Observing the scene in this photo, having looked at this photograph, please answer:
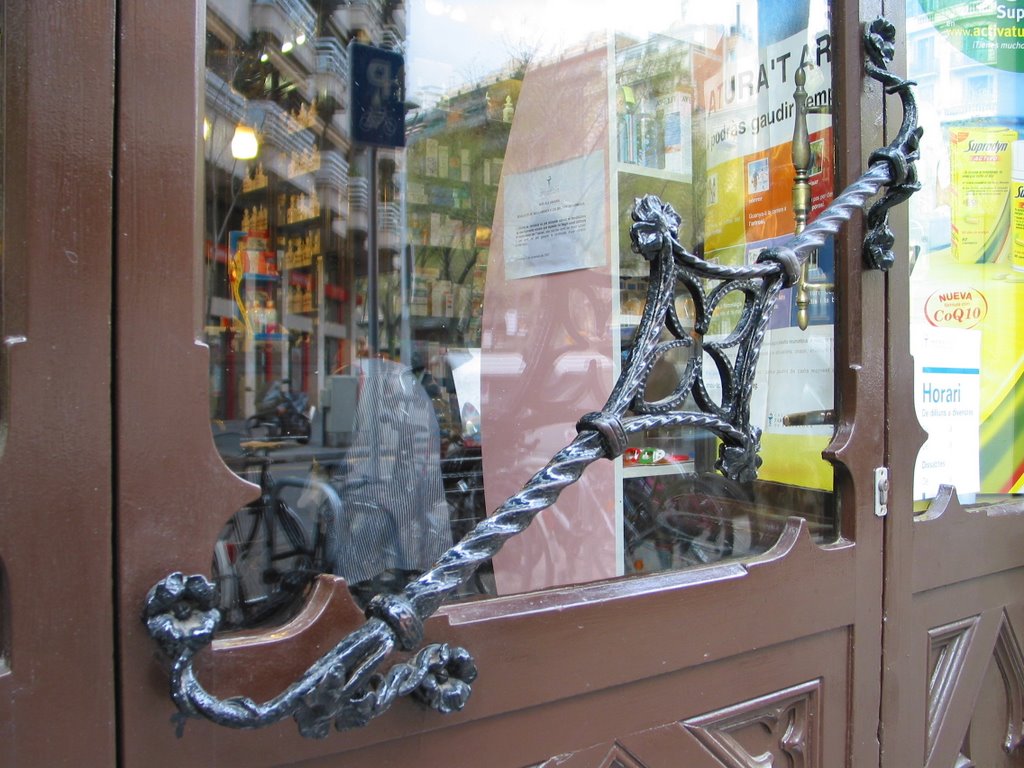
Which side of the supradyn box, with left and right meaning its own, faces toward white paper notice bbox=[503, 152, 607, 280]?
right

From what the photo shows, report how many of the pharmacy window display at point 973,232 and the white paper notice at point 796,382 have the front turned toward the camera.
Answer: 2

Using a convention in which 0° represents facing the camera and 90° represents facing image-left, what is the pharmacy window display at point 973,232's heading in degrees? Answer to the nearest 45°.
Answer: approximately 0°

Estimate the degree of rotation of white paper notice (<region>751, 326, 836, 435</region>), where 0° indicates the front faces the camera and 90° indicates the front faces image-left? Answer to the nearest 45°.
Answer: approximately 0°

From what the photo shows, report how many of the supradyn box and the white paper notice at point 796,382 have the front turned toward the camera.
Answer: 2

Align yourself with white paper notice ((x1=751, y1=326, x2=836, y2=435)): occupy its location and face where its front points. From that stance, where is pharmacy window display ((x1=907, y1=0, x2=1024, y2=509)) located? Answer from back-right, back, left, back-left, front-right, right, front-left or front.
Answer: back-left
